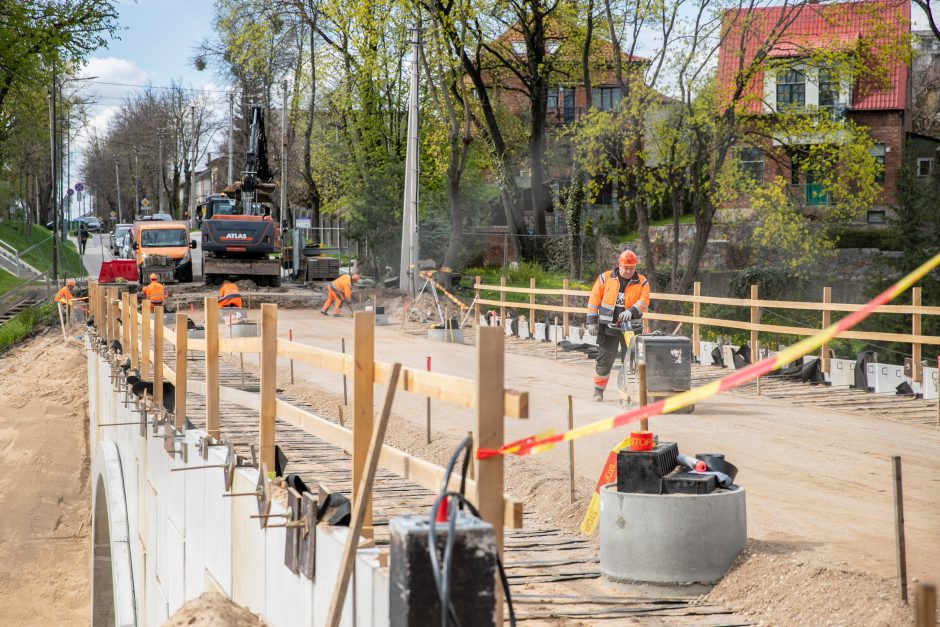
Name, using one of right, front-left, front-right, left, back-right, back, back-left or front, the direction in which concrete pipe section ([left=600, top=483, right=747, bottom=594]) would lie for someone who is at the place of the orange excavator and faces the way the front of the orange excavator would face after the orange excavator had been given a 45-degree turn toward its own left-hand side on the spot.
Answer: back-left

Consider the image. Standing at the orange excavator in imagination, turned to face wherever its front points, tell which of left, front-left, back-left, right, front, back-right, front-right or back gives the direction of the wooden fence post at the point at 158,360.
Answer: back

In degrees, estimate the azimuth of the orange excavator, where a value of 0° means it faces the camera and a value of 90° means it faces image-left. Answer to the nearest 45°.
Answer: approximately 180°

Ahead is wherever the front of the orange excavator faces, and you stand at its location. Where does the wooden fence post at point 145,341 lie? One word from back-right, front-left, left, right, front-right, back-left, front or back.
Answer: back

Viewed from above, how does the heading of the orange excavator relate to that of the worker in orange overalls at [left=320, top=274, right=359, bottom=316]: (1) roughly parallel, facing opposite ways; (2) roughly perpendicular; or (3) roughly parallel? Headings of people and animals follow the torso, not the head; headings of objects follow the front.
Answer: roughly perpendicular
